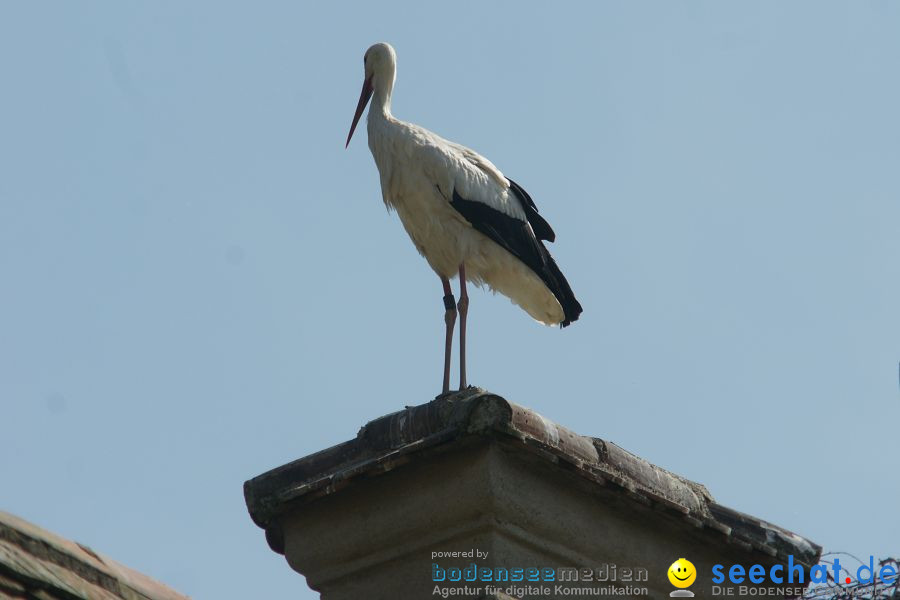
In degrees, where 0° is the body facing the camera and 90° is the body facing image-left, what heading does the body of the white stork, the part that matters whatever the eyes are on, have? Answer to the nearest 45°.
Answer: approximately 90°
